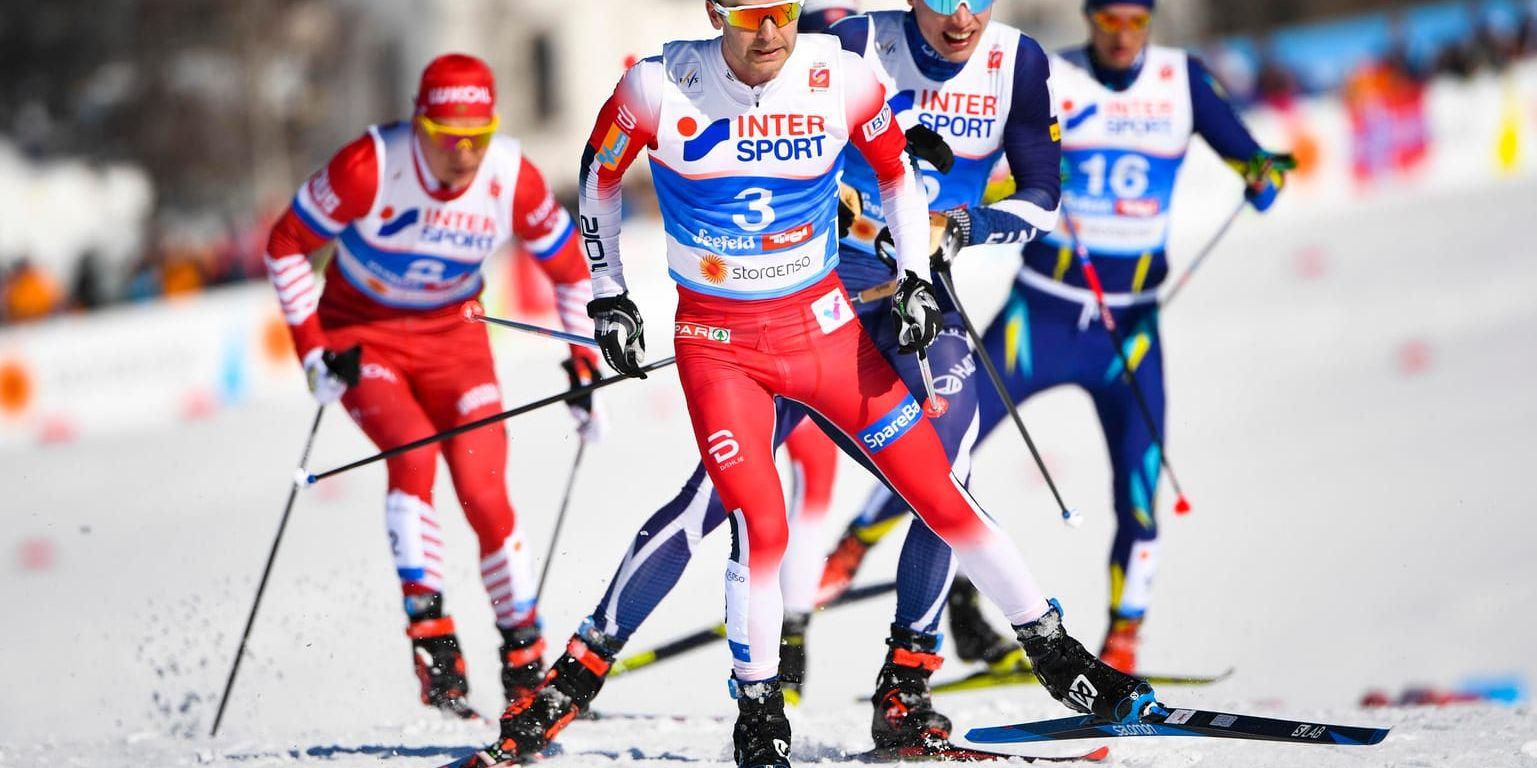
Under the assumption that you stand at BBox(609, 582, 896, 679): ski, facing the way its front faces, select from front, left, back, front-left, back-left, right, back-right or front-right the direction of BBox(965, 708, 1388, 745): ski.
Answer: left

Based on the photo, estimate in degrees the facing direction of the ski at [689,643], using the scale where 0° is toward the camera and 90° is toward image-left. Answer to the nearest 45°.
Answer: approximately 45°

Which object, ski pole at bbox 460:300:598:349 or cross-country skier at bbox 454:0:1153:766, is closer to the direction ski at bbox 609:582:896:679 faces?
the ski pole

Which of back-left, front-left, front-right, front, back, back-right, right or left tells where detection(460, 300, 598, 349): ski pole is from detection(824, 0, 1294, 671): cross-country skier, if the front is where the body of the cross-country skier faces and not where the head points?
front-right

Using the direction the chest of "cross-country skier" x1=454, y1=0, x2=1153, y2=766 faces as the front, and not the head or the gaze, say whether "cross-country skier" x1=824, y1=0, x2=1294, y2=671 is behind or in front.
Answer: behind

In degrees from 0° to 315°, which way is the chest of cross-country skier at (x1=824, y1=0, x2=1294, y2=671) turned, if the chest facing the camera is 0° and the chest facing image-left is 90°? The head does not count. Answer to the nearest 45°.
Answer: approximately 0°

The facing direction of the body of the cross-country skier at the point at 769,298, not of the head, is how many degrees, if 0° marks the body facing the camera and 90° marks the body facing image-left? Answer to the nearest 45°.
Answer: approximately 0°

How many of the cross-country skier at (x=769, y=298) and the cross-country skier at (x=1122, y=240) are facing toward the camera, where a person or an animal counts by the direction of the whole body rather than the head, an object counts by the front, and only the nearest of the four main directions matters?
2

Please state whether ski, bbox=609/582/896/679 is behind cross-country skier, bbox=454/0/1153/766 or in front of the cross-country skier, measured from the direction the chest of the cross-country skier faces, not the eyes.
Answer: behind
